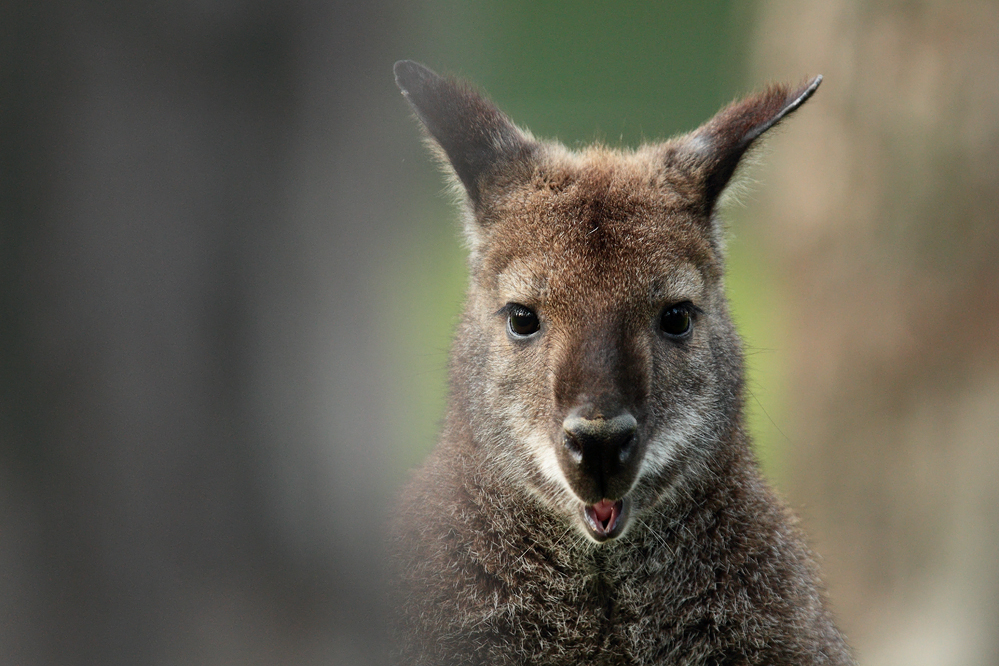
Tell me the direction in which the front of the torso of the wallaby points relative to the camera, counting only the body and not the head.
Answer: toward the camera

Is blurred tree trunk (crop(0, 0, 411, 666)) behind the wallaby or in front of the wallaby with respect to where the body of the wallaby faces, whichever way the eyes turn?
in front

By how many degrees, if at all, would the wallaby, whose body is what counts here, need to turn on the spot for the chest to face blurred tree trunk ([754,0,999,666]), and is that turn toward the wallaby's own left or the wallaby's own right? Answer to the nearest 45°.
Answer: approximately 135° to the wallaby's own left
